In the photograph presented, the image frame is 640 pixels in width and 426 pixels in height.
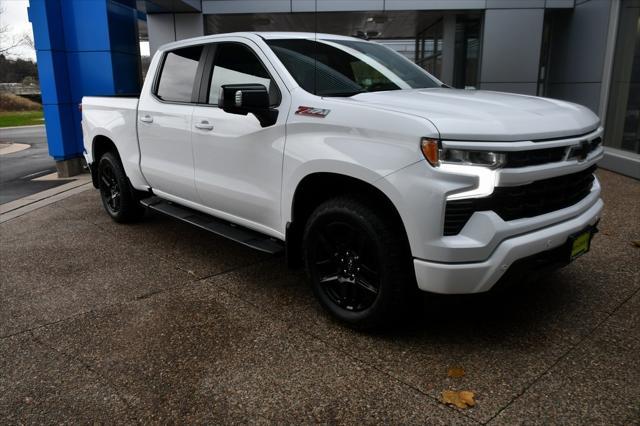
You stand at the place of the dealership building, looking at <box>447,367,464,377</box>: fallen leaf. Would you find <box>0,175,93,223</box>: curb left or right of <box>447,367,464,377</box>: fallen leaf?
right

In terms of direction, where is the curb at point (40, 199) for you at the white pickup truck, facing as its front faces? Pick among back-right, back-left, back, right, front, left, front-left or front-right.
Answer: back

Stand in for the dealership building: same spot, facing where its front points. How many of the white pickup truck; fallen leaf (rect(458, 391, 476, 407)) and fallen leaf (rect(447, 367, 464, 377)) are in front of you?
3

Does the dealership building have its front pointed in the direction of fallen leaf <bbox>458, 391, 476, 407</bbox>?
yes

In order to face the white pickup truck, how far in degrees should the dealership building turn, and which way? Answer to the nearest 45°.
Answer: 0° — it already faces it

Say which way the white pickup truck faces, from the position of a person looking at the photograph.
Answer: facing the viewer and to the right of the viewer

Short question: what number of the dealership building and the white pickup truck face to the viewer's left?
0

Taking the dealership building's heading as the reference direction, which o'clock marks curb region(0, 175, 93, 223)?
The curb is roughly at 2 o'clock from the dealership building.

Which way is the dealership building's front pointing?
toward the camera

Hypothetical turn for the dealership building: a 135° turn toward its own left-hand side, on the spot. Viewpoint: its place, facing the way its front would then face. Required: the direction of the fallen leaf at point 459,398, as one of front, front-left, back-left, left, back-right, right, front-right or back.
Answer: back-right

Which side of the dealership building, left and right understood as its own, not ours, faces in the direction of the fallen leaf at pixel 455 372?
front
